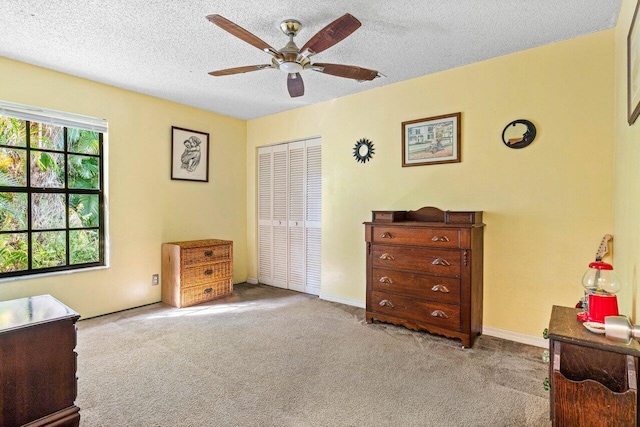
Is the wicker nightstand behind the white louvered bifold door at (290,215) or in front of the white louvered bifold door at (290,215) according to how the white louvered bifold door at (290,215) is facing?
in front

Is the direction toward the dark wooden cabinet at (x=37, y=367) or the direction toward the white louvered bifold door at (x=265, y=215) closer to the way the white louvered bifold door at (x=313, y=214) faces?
the dark wooden cabinet

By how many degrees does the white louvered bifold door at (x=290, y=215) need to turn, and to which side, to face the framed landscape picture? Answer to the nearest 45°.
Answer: approximately 90° to its left

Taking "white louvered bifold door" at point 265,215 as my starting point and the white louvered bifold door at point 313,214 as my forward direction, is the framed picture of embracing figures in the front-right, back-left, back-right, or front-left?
back-right

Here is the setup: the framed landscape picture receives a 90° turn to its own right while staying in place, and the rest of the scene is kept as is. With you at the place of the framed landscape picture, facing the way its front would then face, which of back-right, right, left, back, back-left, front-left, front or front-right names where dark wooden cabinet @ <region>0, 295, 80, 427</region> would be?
left

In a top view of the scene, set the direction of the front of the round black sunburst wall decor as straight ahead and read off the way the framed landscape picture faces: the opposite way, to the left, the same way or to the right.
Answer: the same way

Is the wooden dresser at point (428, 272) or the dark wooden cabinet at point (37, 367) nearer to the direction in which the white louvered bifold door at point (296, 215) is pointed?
the dark wooden cabinet

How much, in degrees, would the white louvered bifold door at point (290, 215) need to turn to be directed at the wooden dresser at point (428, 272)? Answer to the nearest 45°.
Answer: approximately 90° to its left

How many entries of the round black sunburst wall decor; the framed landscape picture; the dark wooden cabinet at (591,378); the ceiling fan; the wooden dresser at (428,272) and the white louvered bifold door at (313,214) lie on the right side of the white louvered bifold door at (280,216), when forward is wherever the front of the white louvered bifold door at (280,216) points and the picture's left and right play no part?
0

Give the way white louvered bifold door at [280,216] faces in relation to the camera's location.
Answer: facing the viewer and to the left of the viewer

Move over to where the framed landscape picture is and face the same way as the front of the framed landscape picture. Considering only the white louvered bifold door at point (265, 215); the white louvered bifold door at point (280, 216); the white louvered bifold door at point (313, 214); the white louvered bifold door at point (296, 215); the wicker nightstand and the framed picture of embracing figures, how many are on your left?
0

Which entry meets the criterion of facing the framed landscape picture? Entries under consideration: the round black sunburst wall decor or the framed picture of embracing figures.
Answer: the framed picture of embracing figures

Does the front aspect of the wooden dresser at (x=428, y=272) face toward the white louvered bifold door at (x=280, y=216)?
no

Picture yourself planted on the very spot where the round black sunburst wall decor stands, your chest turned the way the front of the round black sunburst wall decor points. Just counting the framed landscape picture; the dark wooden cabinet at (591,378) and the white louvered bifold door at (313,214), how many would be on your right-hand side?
1

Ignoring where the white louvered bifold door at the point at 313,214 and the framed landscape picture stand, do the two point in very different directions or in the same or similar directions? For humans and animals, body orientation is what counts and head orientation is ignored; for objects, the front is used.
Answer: same or similar directions

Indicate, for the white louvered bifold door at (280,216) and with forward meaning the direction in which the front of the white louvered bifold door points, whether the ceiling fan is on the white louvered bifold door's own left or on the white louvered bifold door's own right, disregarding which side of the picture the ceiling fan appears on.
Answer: on the white louvered bifold door's own left

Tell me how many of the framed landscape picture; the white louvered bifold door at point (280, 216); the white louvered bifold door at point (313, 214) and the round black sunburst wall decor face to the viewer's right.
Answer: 0

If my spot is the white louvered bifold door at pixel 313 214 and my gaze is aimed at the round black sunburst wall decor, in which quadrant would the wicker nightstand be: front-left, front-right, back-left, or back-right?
back-right

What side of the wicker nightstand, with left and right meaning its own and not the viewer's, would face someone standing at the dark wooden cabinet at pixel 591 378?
front

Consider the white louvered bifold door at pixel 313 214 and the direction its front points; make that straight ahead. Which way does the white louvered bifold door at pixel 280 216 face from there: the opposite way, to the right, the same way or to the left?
the same way

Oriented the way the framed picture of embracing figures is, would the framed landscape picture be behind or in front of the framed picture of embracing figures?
in front

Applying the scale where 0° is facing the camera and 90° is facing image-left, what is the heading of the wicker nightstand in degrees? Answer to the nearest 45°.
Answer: approximately 315°

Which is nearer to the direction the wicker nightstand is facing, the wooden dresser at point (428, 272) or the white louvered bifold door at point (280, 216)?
the wooden dresser
